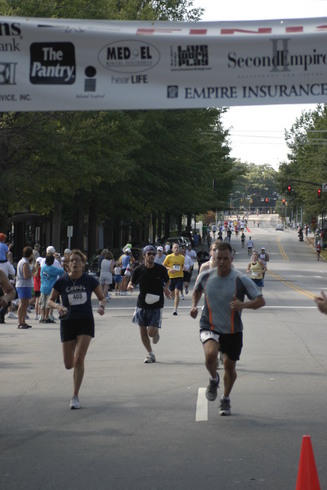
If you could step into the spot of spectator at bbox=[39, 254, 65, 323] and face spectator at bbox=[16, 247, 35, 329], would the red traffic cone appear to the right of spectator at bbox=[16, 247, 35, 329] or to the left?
left

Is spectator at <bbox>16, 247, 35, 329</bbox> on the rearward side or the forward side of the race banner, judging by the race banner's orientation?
on the rearward side

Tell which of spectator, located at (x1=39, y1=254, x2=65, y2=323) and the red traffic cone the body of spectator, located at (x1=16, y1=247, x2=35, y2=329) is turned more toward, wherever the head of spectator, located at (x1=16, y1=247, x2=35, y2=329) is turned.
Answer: the spectator

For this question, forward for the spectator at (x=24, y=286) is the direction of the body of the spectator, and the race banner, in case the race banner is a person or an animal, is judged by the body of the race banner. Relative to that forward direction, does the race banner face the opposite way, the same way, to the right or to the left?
to the right

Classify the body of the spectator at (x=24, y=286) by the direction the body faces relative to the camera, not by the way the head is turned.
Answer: to the viewer's right

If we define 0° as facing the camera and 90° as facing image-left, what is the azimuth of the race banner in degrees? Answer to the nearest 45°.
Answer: approximately 0°

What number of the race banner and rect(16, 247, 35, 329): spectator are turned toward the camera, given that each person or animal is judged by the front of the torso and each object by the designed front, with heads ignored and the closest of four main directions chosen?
1

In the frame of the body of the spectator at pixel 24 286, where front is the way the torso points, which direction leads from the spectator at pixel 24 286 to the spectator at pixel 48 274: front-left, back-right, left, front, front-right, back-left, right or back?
front-left

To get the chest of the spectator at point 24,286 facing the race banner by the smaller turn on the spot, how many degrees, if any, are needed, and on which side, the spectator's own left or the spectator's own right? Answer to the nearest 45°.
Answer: approximately 90° to the spectator's own right

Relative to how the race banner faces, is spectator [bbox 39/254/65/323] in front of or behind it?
behind
